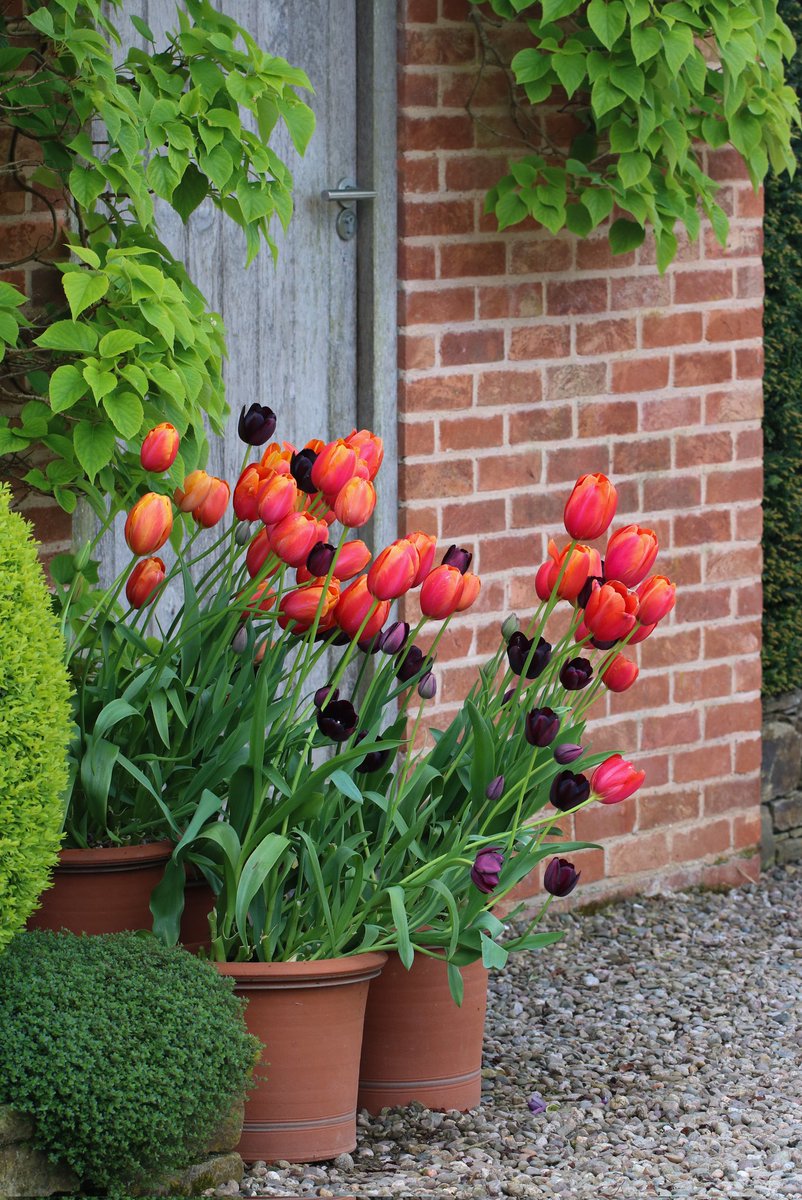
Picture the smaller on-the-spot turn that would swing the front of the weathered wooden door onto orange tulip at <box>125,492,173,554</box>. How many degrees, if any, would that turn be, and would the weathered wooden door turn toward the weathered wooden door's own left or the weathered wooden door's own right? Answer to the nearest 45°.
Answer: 0° — it already faces it

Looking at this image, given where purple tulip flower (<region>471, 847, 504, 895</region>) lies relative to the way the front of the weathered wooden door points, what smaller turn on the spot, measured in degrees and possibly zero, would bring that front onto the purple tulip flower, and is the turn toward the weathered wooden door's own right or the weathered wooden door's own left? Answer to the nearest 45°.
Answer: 0° — it already faces it

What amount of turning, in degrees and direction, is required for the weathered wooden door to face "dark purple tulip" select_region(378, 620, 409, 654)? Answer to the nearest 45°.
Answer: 0° — it already faces it

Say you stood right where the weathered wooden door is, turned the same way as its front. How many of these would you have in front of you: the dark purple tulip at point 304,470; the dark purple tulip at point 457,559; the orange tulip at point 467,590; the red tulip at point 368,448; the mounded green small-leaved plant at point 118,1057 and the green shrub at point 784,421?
5

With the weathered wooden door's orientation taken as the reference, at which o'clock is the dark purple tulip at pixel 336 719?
The dark purple tulip is roughly at 12 o'clock from the weathered wooden door.

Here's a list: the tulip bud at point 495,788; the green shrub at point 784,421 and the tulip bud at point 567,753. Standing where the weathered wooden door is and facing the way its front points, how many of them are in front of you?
2

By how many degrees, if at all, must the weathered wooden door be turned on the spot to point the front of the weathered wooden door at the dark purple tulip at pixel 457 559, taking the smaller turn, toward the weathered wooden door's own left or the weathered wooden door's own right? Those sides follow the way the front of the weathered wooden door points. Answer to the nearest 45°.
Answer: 0° — it already faces it

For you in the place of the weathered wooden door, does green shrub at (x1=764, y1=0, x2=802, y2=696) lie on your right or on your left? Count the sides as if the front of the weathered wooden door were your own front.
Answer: on your left

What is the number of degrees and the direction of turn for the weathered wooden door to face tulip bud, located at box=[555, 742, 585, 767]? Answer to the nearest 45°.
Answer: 0° — it already faces it

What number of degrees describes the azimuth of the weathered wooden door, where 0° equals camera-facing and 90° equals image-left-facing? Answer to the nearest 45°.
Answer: approximately 0°
